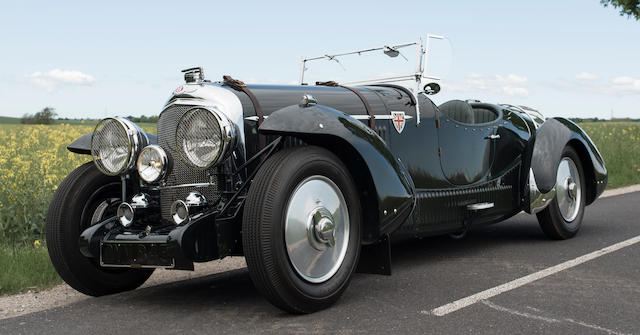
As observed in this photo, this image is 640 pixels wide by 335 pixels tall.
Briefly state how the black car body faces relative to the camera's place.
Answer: facing the viewer and to the left of the viewer
